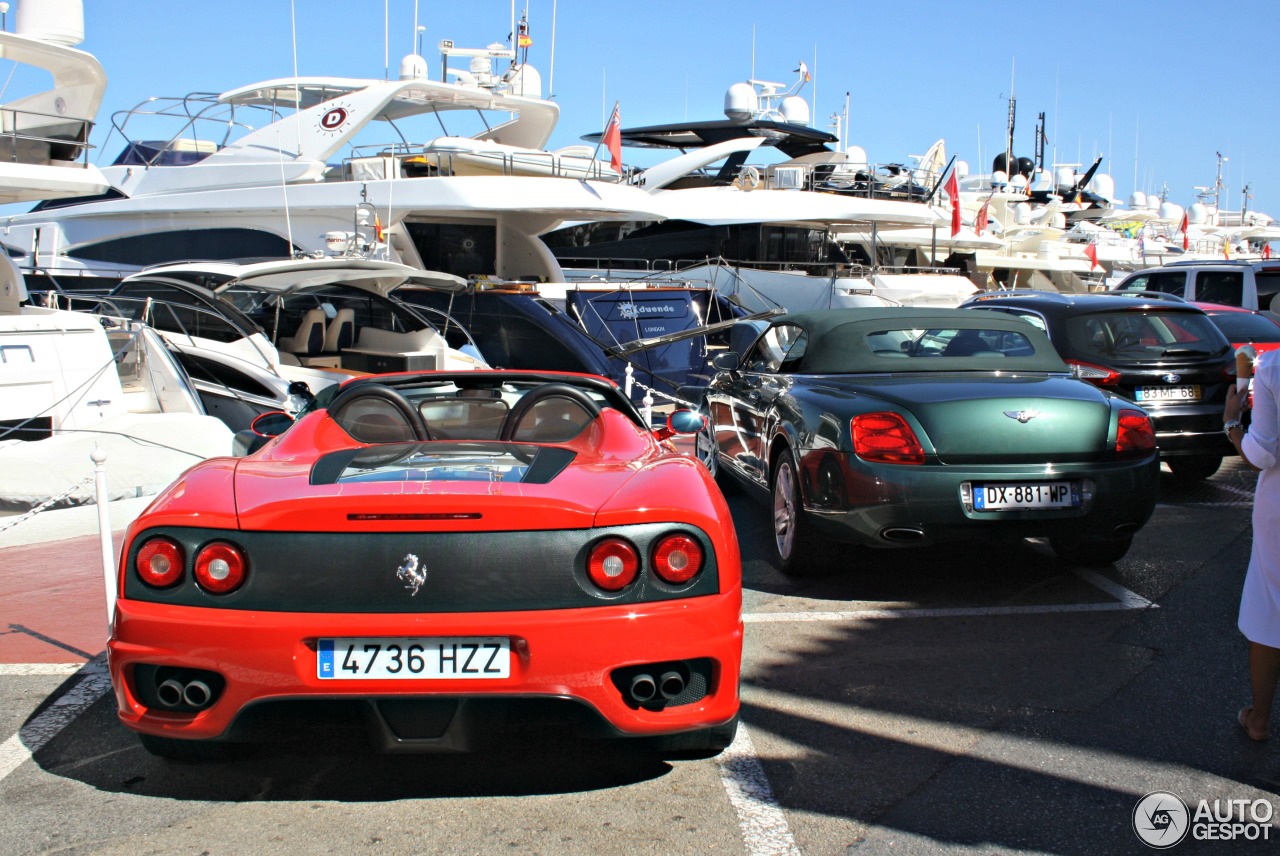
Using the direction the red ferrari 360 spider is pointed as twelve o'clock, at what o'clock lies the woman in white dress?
The woman in white dress is roughly at 3 o'clock from the red ferrari 360 spider.

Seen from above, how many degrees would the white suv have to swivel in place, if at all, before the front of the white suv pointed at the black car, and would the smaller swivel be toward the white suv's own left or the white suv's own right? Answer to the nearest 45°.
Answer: approximately 135° to the white suv's own left

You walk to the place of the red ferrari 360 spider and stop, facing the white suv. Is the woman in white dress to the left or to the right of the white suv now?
right

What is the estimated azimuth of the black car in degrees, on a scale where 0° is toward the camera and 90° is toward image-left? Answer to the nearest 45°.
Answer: approximately 135°

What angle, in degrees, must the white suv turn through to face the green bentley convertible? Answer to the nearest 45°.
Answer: approximately 135° to its left

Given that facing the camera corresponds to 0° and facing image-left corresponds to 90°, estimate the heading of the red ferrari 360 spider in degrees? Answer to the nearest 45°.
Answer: approximately 180°

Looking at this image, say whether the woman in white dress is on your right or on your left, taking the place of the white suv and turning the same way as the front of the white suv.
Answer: on your left

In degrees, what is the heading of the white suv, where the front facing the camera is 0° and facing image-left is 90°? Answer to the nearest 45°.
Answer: approximately 135°

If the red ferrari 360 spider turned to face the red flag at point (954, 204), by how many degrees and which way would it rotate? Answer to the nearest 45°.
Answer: approximately 45° to its right
